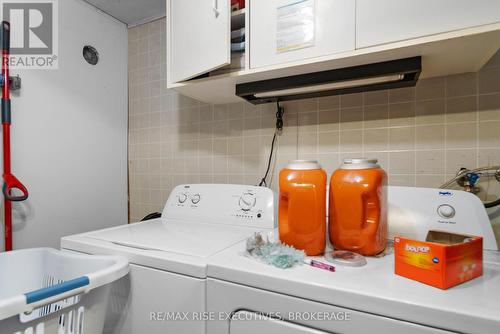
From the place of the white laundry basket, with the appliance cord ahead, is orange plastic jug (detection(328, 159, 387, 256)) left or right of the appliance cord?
right

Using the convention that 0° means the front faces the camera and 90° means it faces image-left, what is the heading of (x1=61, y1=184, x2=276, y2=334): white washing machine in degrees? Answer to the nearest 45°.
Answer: approximately 45°

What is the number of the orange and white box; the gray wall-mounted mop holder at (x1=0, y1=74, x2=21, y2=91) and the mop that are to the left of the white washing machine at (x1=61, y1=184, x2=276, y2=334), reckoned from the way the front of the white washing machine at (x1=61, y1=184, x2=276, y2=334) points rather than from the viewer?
1

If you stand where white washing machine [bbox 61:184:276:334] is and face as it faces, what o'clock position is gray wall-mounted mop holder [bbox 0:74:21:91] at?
The gray wall-mounted mop holder is roughly at 3 o'clock from the white washing machine.

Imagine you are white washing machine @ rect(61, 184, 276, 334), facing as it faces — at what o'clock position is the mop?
The mop is roughly at 3 o'clock from the white washing machine.

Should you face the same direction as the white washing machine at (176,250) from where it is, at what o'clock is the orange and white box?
The orange and white box is roughly at 9 o'clock from the white washing machine.
